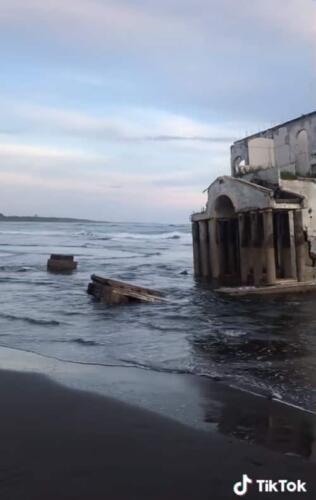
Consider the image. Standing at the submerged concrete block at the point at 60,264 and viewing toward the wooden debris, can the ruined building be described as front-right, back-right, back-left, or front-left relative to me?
front-left

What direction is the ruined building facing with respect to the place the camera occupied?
facing the viewer and to the left of the viewer

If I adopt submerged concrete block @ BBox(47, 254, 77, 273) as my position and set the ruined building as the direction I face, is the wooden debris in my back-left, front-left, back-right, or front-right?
front-right

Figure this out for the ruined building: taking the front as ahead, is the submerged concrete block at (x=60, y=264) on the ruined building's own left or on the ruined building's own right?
on the ruined building's own right

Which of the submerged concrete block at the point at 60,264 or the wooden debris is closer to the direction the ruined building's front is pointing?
the wooden debris

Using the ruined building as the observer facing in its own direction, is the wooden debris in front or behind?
in front
